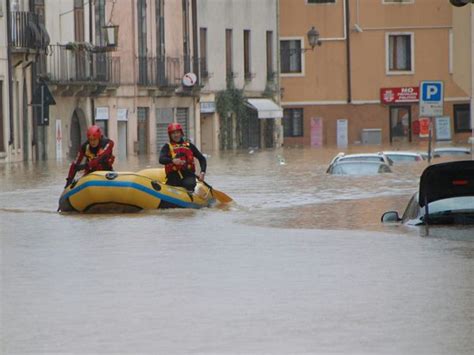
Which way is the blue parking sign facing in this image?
toward the camera

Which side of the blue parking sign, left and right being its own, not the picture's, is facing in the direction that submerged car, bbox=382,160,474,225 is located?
front

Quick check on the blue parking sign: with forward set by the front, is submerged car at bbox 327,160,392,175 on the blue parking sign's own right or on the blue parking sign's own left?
on the blue parking sign's own right

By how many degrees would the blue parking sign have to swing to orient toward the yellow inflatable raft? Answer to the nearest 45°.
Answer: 0° — it already faces it
